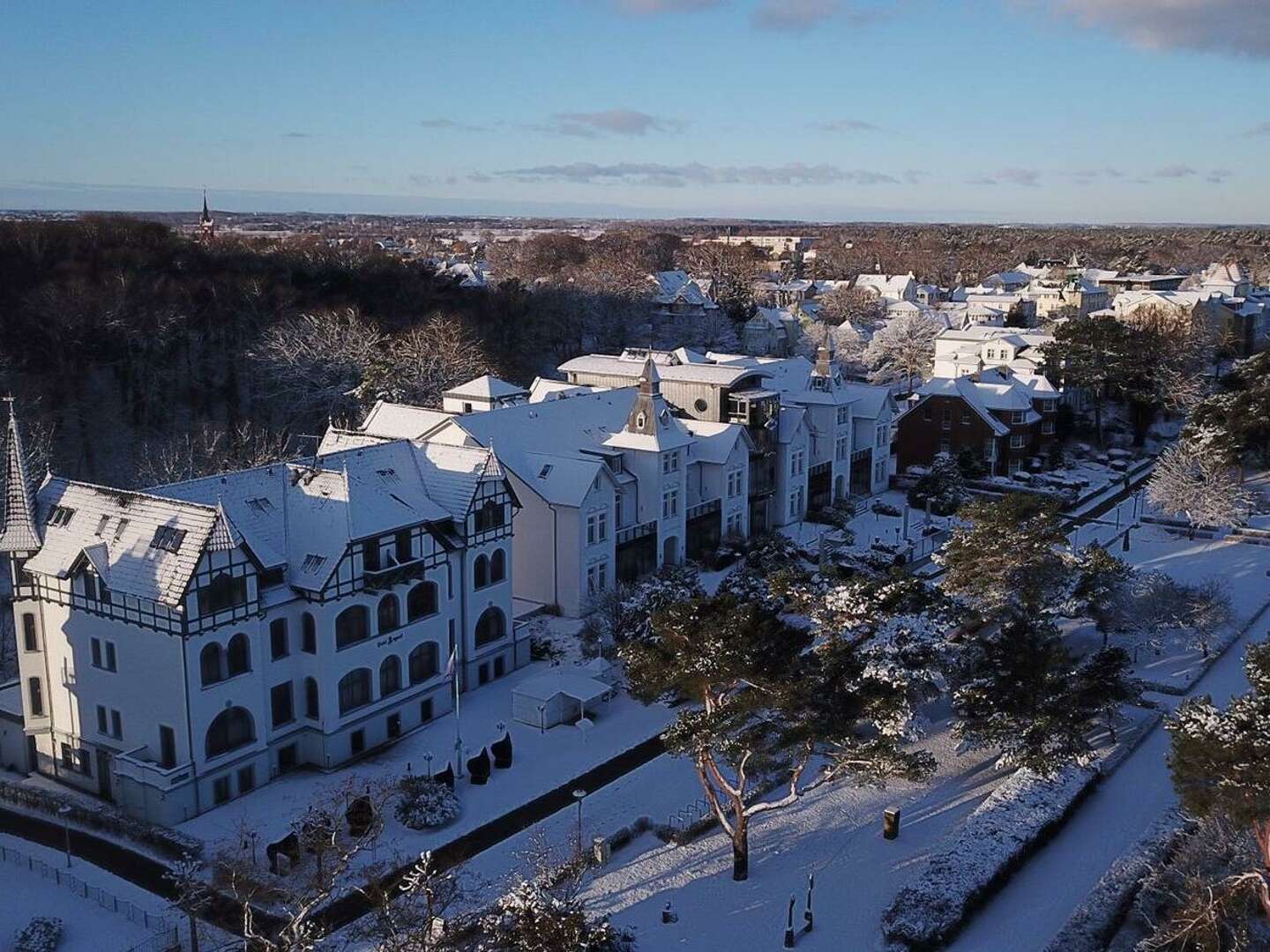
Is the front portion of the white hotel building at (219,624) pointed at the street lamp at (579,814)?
yes

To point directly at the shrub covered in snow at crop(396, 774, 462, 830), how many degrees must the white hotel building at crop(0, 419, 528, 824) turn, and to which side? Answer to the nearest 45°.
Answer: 0° — it already faces it

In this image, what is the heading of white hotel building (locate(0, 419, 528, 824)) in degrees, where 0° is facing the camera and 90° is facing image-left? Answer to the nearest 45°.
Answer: approximately 315°

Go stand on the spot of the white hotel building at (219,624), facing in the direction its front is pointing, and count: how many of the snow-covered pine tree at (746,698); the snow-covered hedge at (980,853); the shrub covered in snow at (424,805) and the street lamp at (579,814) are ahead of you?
4

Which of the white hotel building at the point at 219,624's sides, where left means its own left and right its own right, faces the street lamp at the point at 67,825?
right

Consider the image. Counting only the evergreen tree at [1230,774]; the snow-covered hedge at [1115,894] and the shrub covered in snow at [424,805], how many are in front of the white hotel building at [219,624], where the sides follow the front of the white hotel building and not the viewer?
3

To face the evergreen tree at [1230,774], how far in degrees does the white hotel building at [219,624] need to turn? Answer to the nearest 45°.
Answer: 0° — it already faces it

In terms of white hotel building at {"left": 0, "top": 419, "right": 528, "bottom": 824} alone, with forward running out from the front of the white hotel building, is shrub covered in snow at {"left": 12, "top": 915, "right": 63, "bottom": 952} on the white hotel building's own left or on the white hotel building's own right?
on the white hotel building's own right
